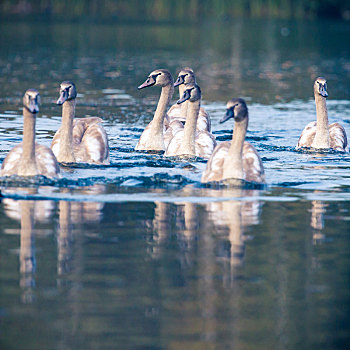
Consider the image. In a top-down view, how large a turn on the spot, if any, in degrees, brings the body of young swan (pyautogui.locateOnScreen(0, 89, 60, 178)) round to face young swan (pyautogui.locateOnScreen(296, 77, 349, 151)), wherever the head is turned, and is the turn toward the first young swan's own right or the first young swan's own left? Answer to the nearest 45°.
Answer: approximately 135° to the first young swan's own left

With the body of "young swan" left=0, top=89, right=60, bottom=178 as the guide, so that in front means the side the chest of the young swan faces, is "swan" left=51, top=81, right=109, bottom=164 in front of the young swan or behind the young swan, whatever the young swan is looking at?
behind

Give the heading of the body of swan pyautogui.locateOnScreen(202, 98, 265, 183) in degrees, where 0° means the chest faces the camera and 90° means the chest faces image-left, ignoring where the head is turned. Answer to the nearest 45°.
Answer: approximately 0°

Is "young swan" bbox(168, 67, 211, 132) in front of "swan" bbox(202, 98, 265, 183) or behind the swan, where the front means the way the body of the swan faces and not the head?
behind

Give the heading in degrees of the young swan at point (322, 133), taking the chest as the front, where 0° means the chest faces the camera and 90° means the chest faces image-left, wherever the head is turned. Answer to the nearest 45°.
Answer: approximately 0°

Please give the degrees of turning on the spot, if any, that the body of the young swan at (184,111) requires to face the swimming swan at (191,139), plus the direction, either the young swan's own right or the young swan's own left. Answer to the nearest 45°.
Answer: approximately 45° to the young swan's own left

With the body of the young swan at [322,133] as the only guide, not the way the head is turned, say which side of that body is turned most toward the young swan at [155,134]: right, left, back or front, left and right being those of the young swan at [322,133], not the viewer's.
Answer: right
